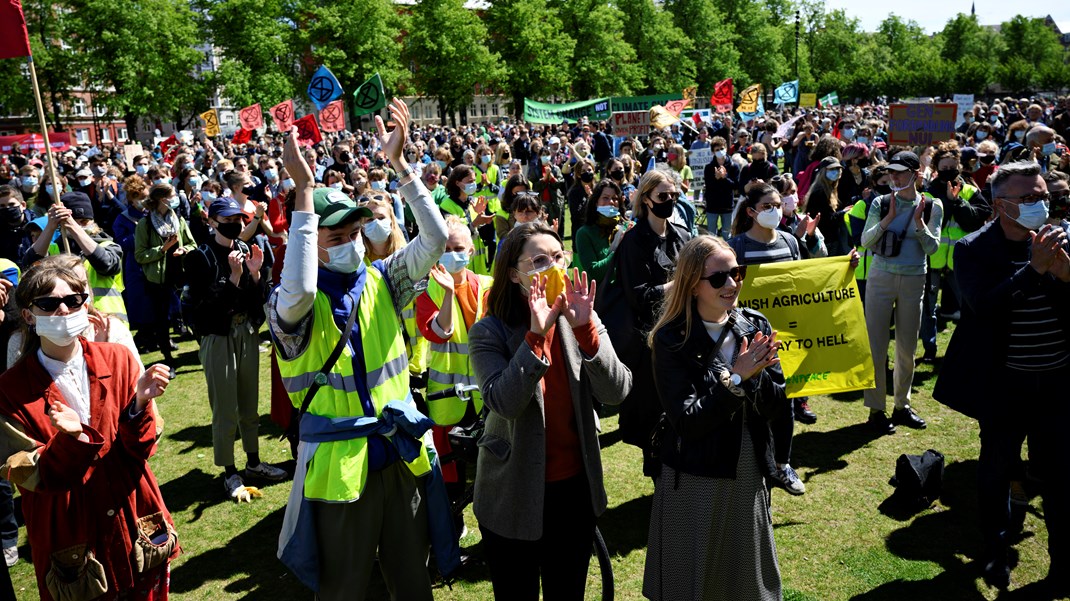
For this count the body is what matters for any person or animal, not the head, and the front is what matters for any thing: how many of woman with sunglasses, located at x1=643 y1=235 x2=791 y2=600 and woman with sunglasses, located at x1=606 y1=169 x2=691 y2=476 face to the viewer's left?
0

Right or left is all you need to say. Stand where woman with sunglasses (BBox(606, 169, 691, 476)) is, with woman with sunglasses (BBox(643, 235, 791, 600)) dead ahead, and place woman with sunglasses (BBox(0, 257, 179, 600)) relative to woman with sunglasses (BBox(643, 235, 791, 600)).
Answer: right

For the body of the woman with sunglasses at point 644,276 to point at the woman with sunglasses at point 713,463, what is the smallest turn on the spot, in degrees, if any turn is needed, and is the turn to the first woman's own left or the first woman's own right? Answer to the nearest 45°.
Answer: approximately 45° to the first woman's own right

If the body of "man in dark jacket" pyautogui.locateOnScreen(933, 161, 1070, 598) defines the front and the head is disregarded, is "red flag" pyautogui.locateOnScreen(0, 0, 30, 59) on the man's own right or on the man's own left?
on the man's own right

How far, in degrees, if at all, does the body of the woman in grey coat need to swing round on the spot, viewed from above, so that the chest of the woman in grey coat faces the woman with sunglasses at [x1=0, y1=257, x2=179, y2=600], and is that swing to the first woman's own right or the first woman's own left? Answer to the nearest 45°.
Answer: approximately 135° to the first woman's own right

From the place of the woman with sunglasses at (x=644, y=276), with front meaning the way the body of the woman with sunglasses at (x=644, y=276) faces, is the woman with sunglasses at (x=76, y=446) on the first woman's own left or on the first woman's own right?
on the first woman's own right

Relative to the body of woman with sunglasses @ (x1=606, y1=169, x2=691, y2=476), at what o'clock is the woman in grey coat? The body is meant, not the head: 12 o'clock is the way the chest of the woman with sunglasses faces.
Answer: The woman in grey coat is roughly at 2 o'clock from the woman with sunglasses.

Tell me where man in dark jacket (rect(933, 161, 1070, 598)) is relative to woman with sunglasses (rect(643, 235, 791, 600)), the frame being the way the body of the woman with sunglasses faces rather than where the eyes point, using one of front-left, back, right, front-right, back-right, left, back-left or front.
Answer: left

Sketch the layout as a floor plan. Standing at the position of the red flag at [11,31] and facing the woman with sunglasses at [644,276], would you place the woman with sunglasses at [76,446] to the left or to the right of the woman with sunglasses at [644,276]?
right

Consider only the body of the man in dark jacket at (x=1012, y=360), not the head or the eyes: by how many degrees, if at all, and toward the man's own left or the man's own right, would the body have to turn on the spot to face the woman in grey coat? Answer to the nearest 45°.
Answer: approximately 90° to the man's own right
